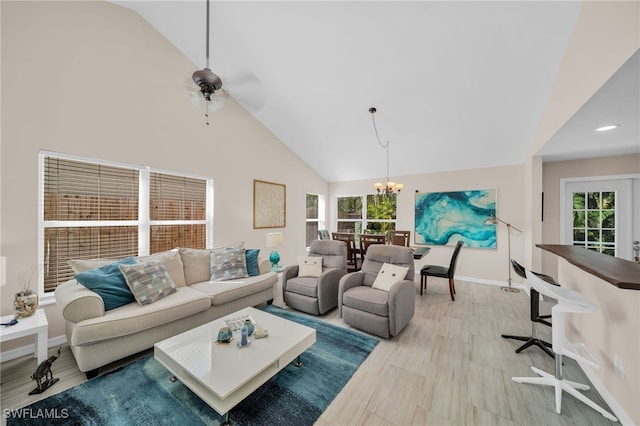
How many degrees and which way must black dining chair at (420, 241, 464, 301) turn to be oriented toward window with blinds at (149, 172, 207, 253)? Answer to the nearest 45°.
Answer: approximately 45° to its left

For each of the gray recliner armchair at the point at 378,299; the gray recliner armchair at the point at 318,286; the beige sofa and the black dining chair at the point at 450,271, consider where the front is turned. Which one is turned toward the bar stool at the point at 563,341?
the beige sofa

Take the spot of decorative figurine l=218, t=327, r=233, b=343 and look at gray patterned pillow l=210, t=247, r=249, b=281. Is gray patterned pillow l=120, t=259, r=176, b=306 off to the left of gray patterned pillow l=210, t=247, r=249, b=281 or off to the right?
left

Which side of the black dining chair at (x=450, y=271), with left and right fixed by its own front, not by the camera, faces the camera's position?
left

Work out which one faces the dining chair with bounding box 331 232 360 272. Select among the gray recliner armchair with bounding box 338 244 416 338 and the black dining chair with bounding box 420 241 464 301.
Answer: the black dining chair

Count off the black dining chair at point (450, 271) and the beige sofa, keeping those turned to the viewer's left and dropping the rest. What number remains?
1

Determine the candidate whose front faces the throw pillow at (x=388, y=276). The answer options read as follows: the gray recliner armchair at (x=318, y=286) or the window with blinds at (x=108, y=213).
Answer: the window with blinds

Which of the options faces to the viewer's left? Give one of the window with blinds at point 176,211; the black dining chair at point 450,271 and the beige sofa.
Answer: the black dining chair

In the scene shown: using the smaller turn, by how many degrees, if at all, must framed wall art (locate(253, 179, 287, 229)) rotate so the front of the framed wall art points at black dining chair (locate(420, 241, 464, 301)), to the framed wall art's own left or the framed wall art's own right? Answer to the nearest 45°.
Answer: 0° — it already faces it

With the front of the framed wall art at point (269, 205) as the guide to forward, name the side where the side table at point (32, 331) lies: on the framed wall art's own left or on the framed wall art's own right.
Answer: on the framed wall art's own right

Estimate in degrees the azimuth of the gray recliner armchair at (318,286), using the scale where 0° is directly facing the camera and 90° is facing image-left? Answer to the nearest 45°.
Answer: approximately 45°

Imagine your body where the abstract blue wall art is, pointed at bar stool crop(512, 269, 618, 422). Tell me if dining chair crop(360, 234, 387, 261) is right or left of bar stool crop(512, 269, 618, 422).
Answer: right

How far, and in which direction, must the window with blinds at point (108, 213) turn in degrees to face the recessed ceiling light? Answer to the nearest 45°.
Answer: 0° — it already faces it

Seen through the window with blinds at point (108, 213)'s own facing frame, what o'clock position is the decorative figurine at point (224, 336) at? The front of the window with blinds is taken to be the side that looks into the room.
The decorative figurine is roughly at 1 o'clock from the window with blinds.

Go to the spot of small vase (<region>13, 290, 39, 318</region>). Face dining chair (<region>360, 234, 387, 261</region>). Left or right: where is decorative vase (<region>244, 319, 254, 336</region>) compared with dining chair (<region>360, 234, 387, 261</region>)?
right

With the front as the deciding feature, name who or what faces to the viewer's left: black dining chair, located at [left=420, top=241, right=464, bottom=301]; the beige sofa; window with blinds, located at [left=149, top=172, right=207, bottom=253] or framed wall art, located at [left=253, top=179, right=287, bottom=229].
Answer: the black dining chair
